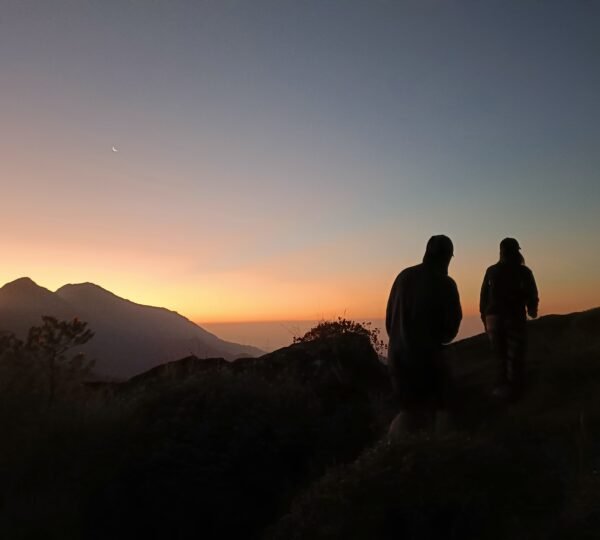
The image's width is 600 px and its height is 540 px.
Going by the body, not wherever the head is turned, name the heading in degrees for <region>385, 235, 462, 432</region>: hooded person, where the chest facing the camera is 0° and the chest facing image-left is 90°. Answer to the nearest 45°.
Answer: approximately 225°

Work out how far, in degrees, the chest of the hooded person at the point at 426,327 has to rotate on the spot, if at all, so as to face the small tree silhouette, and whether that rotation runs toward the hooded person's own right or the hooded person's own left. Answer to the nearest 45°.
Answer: approximately 90° to the hooded person's own left

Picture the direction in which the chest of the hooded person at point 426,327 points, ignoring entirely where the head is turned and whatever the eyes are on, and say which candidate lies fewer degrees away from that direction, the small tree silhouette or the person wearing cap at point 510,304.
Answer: the person wearing cap
